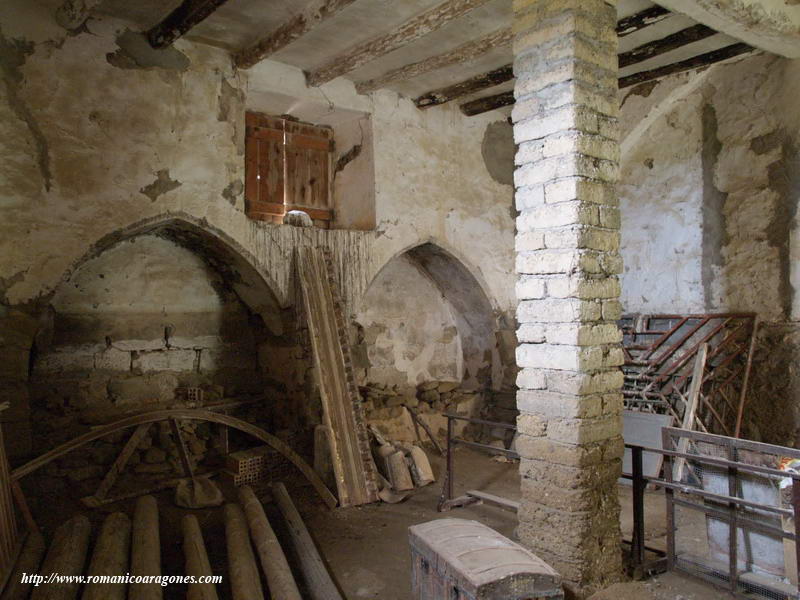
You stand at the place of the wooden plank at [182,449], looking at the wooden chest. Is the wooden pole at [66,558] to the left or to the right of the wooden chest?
right

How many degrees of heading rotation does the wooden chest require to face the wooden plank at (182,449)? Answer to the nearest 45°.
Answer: approximately 90° to its right

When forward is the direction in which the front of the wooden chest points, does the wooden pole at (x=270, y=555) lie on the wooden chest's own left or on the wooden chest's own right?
on the wooden chest's own right

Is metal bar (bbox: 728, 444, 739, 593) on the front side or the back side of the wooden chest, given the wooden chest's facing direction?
on the back side

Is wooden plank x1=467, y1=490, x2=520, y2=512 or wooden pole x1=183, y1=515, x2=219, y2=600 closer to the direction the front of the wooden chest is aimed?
the wooden pole

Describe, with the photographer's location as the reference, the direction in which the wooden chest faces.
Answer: facing the viewer and to the left of the viewer

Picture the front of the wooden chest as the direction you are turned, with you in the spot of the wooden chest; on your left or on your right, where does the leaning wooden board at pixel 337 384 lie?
on your right

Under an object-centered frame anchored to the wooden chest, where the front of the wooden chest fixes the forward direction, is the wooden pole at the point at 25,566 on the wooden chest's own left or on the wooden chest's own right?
on the wooden chest's own right

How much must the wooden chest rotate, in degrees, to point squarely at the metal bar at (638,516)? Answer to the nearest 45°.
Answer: approximately 180°

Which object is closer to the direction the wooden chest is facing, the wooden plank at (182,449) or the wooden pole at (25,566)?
the wooden pole

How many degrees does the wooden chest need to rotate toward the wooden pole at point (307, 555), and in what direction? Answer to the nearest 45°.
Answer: approximately 90° to its right

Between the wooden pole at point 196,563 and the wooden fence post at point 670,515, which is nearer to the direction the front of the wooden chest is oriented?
the wooden pole
